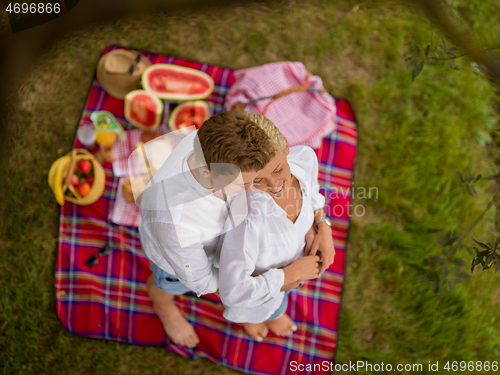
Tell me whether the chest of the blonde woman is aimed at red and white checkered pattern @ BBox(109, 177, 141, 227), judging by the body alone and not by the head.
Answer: no

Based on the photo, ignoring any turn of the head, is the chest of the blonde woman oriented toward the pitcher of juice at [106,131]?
no

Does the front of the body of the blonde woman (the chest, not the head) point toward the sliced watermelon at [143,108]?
no
